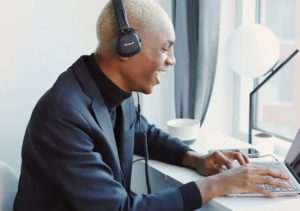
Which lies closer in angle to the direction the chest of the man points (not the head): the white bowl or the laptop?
the laptop

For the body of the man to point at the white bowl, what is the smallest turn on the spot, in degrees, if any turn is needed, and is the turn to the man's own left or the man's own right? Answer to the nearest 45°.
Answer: approximately 45° to the man's own left

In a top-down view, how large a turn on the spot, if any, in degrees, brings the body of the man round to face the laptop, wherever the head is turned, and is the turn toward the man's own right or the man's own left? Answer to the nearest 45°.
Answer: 0° — they already face it

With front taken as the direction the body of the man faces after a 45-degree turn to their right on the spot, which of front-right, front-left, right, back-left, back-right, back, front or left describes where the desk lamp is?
left

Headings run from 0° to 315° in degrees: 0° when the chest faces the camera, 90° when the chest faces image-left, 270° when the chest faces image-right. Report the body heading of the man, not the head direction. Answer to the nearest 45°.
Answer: approximately 270°

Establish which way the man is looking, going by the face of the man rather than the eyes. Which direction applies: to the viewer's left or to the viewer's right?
to the viewer's right
